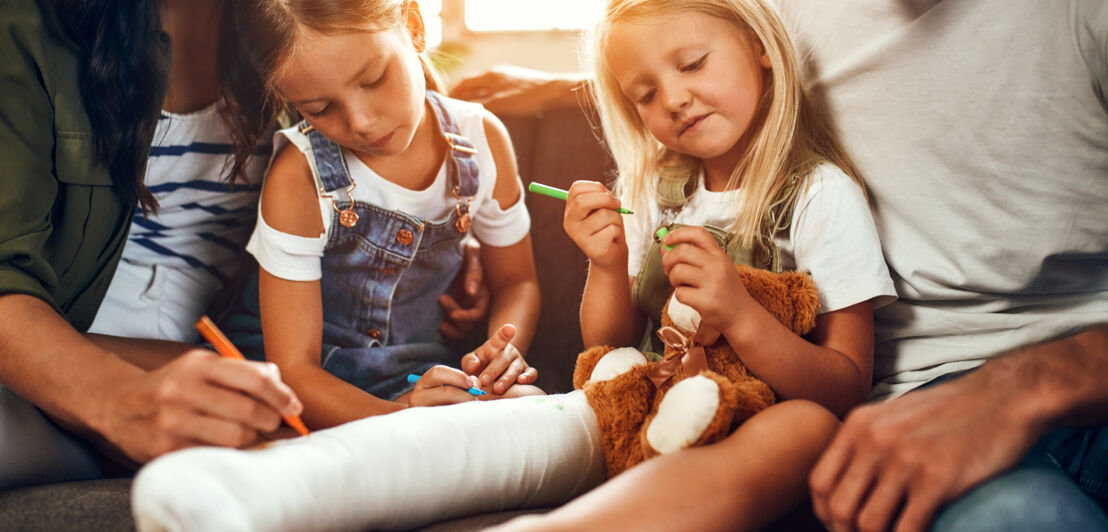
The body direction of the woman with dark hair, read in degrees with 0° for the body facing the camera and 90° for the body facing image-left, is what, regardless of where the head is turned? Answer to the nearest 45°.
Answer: approximately 315°

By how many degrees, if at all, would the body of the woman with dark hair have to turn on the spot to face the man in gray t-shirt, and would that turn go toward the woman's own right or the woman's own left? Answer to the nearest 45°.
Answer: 0° — they already face them

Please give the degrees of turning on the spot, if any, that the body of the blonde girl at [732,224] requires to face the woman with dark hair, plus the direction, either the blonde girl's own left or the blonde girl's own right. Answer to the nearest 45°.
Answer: approximately 45° to the blonde girl's own right
